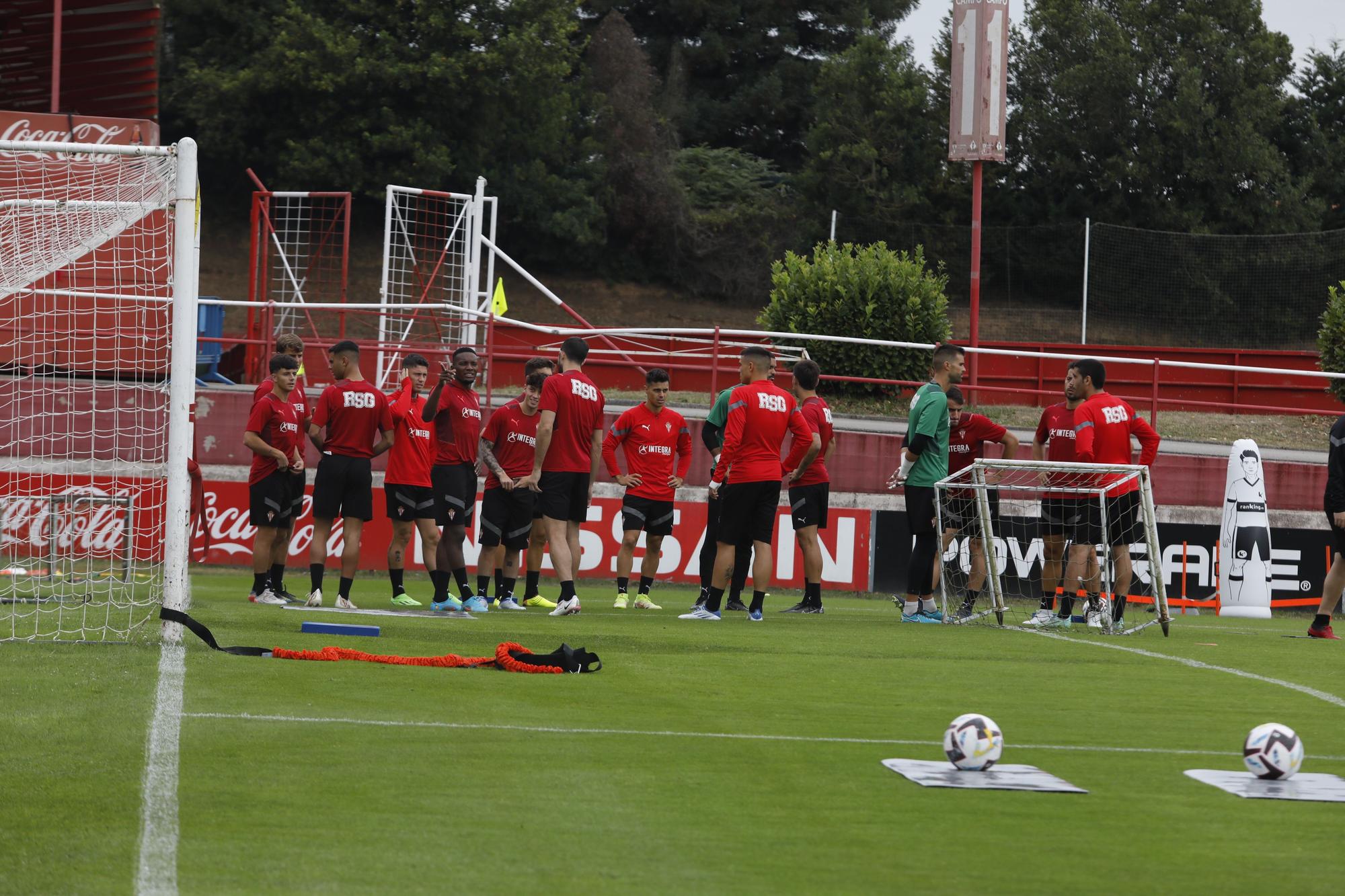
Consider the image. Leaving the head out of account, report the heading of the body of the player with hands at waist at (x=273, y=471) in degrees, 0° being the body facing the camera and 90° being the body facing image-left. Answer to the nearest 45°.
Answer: approximately 315°

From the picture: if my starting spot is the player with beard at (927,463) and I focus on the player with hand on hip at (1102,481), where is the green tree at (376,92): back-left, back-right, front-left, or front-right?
back-left

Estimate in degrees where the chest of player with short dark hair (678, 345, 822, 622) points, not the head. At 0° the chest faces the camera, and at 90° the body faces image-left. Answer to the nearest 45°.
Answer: approximately 135°

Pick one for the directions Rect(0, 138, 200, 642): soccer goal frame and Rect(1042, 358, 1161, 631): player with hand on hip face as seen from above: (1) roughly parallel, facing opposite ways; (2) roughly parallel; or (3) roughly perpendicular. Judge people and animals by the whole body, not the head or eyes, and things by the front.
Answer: roughly perpendicular

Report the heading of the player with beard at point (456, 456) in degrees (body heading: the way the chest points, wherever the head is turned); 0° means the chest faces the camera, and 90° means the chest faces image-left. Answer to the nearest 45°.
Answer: approximately 315°

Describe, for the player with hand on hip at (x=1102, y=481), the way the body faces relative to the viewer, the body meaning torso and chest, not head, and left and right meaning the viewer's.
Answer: facing away from the viewer and to the left of the viewer

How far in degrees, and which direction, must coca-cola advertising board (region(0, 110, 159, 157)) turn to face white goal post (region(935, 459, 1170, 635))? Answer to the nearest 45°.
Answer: approximately 45° to its left

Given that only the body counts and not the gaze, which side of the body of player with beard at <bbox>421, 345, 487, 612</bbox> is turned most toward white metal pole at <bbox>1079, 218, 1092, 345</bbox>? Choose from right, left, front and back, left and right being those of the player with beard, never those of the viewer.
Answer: left

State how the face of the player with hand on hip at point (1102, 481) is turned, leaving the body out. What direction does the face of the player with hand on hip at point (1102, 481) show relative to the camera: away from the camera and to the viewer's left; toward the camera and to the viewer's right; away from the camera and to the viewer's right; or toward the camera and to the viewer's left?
away from the camera and to the viewer's left

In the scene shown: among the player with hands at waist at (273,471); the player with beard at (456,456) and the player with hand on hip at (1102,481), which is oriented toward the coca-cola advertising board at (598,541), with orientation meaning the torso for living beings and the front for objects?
the player with hand on hip at (1102,481)
